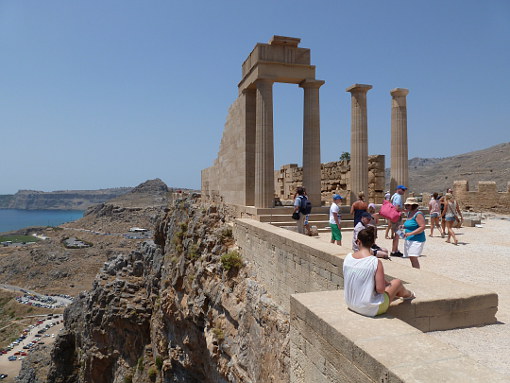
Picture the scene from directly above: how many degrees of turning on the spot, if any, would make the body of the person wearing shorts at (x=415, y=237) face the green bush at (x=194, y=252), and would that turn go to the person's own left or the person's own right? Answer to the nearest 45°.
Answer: approximately 90° to the person's own right

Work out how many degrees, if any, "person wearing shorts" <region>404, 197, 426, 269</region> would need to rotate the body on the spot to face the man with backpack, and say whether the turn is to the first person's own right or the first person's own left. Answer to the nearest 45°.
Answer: approximately 90° to the first person's own right

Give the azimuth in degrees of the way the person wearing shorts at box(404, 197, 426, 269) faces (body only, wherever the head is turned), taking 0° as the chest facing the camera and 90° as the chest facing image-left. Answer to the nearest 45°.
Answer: approximately 45°

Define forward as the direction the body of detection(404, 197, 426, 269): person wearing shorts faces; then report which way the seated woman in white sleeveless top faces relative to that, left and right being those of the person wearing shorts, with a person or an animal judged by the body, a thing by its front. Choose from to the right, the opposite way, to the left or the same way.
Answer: the opposite way

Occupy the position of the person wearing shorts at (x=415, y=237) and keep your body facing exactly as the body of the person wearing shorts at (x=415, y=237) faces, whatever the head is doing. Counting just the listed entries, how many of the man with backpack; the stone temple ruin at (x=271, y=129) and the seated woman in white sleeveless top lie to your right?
2

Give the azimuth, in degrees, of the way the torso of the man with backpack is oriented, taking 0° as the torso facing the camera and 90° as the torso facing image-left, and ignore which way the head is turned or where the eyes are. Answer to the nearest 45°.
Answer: approximately 135°

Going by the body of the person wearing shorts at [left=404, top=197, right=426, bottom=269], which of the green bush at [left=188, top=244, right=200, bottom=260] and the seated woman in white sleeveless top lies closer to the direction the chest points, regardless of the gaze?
the seated woman in white sleeveless top

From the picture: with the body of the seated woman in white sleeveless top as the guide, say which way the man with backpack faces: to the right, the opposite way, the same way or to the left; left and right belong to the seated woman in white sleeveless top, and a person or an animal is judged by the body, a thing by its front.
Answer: to the left

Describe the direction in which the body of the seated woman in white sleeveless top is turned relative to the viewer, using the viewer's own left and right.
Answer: facing away from the viewer and to the right of the viewer

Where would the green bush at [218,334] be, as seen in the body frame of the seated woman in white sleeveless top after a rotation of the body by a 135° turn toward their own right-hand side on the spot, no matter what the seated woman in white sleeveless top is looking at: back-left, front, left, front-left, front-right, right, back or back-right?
back-right
